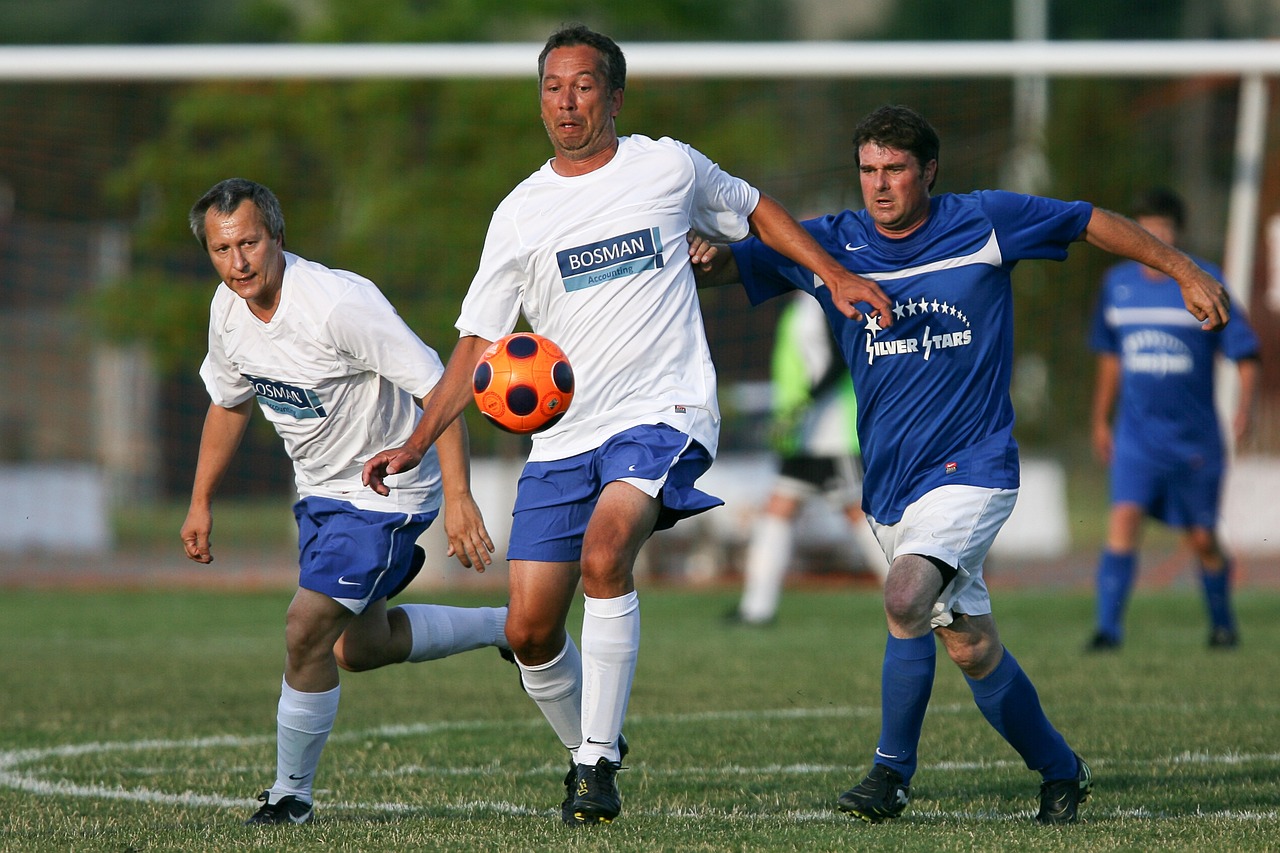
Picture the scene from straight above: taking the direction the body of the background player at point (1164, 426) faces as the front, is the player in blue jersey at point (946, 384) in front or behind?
in front

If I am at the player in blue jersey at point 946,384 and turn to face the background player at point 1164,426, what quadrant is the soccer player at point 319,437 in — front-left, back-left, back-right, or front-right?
back-left

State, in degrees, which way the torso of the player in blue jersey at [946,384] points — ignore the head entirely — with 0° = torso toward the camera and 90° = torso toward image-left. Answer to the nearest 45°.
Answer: approximately 45°

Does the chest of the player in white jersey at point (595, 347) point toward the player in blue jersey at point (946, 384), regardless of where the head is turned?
no

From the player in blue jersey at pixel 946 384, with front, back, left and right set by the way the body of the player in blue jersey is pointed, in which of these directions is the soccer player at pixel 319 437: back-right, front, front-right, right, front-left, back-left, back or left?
front-right

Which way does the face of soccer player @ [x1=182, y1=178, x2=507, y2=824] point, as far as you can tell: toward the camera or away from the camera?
toward the camera

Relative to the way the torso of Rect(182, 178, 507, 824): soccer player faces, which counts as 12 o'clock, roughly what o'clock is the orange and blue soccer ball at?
The orange and blue soccer ball is roughly at 9 o'clock from the soccer player.

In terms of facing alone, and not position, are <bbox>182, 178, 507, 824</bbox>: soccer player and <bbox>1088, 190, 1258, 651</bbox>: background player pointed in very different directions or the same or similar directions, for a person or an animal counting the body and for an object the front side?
same or similar directions

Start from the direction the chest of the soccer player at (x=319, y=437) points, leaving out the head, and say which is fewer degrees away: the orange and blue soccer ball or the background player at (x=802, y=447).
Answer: the orange and blue soccer ball

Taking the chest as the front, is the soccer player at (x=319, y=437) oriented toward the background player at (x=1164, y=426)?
no

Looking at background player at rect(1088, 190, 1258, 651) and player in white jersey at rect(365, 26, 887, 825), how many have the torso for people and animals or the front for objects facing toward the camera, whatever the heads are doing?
2

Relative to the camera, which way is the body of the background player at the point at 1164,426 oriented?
toward the camera

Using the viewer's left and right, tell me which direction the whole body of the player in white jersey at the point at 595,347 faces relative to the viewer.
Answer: facing the viewer

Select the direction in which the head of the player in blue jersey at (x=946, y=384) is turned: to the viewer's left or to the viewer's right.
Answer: to the viewer's left

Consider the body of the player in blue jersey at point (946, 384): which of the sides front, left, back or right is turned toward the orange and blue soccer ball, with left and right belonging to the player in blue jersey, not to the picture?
right

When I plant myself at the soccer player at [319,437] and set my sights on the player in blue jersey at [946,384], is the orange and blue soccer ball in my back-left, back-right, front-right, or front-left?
front-right

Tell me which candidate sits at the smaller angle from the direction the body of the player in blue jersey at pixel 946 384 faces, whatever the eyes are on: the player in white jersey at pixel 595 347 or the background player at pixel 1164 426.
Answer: the player in white jersey

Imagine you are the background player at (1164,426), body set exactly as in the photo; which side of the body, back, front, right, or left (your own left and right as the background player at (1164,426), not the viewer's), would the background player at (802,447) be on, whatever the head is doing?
right
